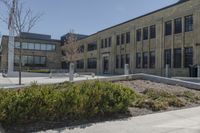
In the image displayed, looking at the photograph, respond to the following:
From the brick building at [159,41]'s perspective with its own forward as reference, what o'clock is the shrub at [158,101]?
The shrub is roughly at 11 o'clock from the brick building.

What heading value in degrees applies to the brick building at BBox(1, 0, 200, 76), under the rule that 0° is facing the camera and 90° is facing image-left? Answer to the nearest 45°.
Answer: approximately 45°

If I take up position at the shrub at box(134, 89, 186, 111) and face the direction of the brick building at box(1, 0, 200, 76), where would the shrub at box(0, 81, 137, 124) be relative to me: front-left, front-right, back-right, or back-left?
back-left
